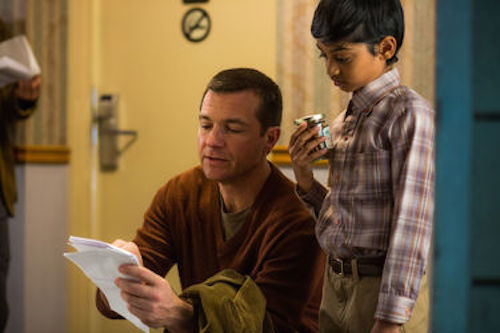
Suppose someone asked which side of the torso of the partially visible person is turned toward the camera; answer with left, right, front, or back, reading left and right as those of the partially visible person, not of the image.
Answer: right

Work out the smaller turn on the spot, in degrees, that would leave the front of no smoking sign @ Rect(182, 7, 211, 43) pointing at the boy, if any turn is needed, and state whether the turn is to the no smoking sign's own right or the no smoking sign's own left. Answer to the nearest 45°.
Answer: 0° — it already faces them

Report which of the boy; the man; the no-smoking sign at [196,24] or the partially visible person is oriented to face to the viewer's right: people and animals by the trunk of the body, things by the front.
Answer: the partially visible person

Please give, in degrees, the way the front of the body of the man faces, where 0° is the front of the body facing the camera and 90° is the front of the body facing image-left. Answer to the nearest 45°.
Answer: approximately 45°

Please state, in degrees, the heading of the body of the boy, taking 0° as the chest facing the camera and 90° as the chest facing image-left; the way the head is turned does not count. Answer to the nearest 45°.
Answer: approximately 45°

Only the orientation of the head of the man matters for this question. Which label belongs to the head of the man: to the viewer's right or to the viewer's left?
to the viewer's left

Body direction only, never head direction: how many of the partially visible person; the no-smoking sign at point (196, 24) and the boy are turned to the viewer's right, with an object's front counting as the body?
1

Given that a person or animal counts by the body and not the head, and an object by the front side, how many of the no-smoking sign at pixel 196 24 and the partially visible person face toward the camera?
1

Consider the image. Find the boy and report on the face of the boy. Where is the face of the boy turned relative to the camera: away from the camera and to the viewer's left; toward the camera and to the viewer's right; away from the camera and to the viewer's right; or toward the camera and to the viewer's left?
toward the camera and to the viewer's left

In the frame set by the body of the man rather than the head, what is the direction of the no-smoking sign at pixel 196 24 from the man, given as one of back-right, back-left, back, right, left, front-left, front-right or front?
back-right

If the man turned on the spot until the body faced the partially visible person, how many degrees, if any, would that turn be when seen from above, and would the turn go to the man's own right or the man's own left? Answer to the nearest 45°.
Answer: approximately 90° to the man's own right

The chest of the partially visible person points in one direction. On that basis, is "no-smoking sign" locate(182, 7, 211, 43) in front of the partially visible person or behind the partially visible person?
in front
